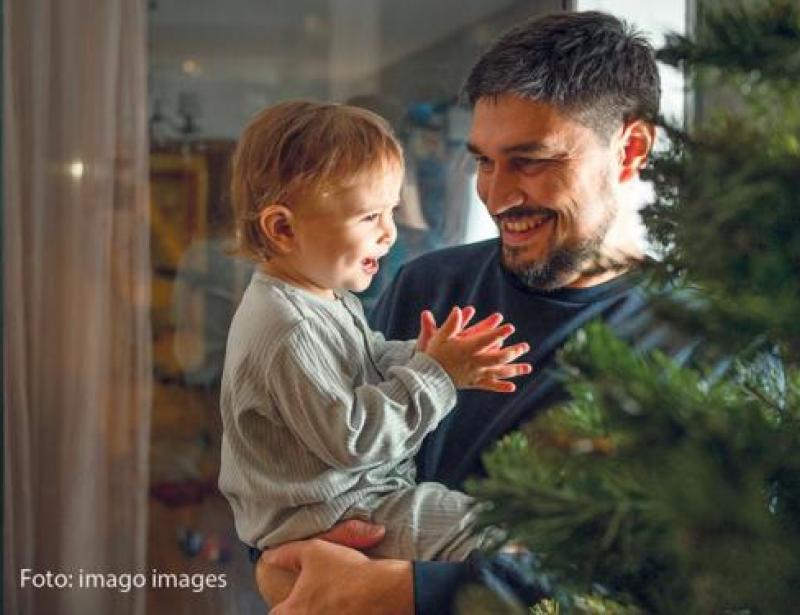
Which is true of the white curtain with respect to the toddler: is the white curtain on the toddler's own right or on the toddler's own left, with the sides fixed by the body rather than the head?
on the toddler's own left

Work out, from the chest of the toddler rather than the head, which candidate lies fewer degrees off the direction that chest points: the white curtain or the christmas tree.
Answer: the christmas tree

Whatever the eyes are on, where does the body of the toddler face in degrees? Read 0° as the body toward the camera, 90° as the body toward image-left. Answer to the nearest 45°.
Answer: approximately 270°

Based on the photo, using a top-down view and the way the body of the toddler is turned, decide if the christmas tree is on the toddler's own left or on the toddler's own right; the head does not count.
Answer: on the toddler's own right
